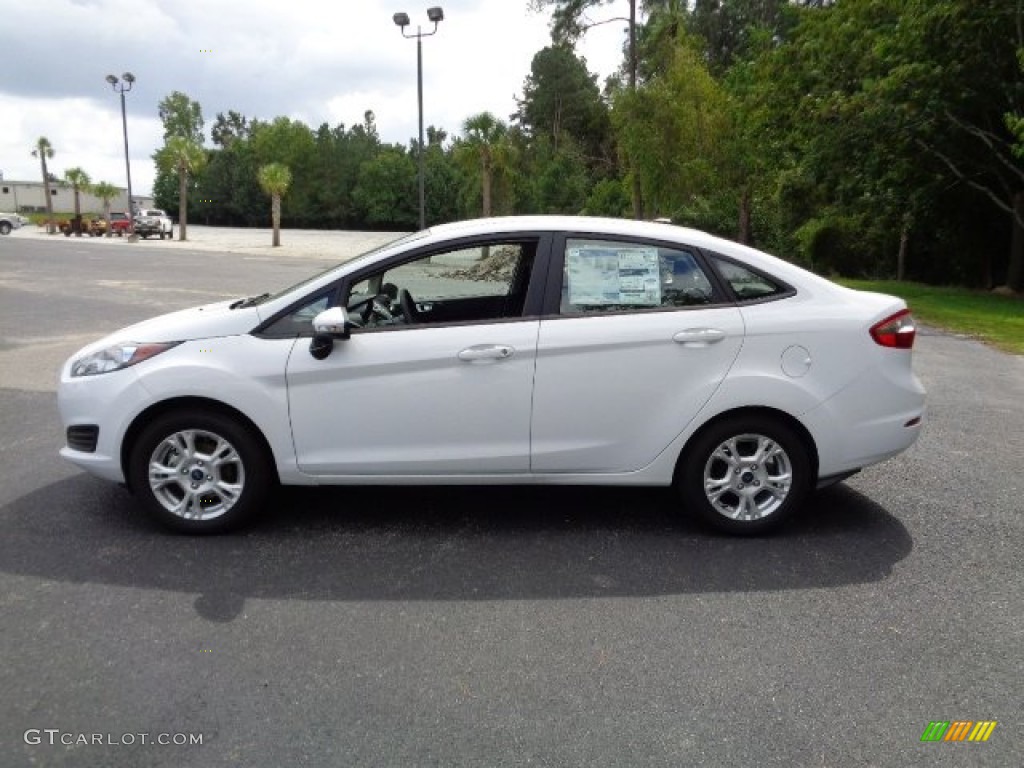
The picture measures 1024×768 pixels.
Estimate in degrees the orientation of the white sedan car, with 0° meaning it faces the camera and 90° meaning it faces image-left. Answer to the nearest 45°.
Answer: approximately 90°

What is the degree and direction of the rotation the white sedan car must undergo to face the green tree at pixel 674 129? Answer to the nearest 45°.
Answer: approximately 90° to its right

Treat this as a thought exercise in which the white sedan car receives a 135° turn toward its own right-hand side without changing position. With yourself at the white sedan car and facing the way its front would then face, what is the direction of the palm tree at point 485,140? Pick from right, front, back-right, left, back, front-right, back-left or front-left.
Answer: front-left
